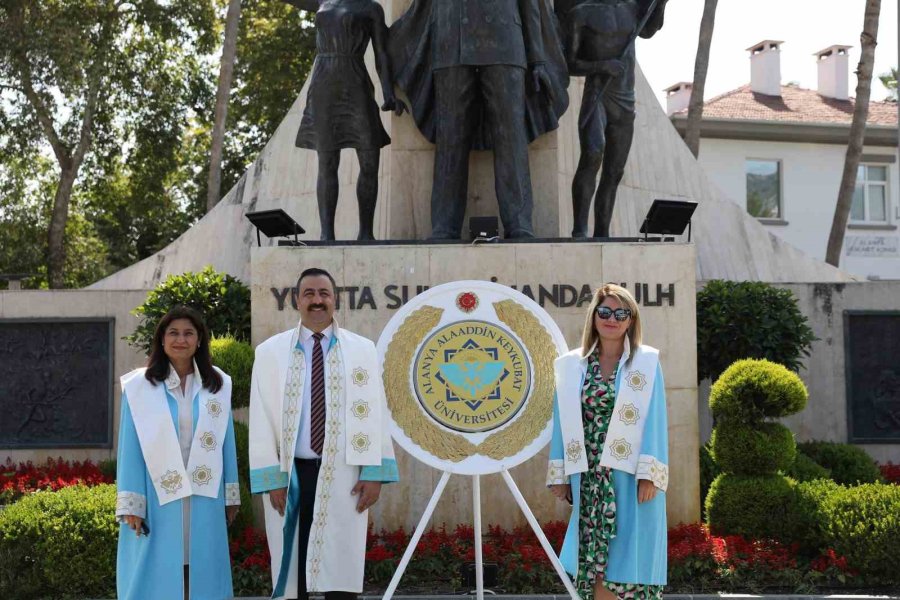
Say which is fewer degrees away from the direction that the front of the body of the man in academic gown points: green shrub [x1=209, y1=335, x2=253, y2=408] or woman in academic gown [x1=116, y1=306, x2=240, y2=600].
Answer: the woman in academic gown

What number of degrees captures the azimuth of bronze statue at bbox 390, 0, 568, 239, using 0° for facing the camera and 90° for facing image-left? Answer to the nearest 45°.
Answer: approximately 0°

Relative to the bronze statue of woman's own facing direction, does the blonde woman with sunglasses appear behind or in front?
in front

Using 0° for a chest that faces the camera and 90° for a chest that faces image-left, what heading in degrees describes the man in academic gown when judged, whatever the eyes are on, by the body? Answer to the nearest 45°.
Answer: approximately 0°

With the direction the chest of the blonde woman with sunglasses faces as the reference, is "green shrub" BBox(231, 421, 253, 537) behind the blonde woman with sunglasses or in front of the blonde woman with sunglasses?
behind

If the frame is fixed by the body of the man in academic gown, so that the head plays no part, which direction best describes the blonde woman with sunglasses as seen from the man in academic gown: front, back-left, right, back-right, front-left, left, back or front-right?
left

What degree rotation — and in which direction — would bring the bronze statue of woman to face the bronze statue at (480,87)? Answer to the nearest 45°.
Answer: approximately 90° to its left

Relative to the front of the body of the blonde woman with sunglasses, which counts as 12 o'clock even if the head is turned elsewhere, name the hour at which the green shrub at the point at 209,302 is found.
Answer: The green shrub is roughly at 5 o'clock from the blonde woman with sunglasses.

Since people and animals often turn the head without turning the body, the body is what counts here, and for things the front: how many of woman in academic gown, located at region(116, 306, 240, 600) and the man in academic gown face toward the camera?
2
